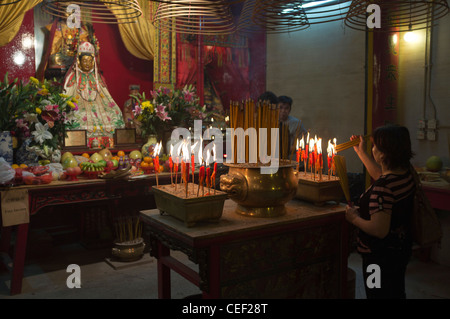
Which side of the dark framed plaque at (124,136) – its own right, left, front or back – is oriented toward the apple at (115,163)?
front

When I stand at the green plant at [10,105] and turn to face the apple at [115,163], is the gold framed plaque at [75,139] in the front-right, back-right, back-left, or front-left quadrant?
front-left

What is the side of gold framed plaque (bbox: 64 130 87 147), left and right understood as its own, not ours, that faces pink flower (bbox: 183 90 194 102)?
left

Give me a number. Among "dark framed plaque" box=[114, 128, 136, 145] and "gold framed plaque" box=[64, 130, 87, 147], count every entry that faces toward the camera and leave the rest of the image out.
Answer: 2

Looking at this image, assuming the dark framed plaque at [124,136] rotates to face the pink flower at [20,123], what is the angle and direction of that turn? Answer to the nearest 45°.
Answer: approximately 45° to its right

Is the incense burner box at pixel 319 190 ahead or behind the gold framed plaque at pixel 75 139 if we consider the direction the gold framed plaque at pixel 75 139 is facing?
ahead

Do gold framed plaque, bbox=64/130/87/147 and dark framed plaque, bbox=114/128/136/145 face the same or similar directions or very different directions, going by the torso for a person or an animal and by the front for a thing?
same or similar directions

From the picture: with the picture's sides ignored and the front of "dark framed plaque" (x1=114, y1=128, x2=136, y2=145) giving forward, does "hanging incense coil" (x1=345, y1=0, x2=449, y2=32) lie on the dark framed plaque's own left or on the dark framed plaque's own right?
on the dark framed plaque's own left

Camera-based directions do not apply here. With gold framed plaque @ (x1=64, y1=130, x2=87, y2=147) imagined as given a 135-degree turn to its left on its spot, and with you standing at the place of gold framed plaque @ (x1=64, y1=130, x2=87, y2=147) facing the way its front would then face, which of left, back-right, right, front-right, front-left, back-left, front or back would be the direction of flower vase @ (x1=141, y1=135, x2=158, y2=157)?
front-right

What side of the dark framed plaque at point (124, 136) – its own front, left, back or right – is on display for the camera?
front

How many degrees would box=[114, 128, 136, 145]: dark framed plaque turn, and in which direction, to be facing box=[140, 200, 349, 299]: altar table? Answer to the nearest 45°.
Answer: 0° — it already faces it
